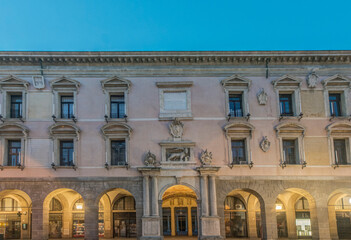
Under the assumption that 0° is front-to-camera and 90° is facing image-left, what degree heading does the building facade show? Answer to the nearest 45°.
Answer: approximately 0°
